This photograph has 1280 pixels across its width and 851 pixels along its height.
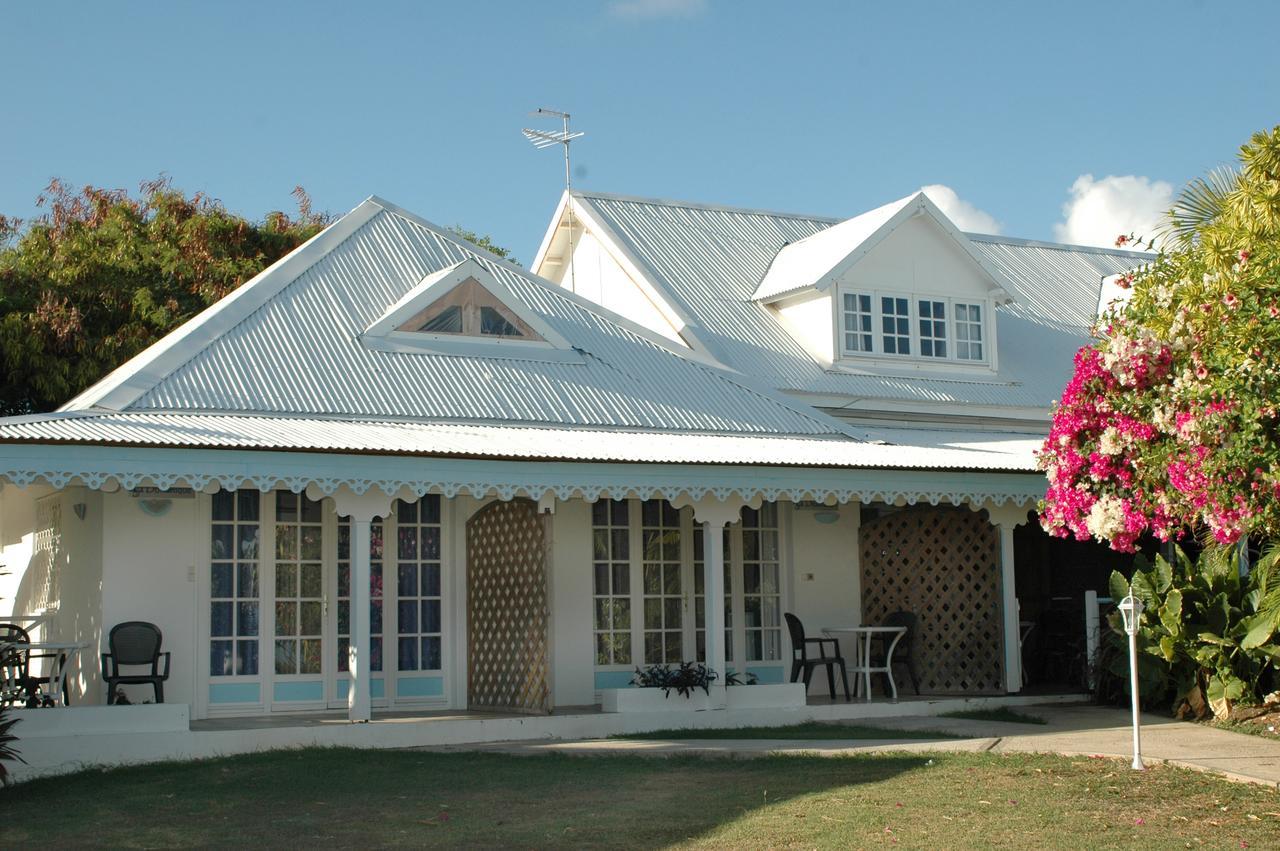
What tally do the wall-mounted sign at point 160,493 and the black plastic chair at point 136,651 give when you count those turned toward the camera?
2

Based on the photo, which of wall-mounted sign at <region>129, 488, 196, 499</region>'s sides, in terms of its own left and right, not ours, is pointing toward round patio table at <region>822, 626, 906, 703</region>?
left

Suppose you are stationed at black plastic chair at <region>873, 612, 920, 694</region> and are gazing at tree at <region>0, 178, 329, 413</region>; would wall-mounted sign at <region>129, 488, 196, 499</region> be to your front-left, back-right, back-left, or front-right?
front-left

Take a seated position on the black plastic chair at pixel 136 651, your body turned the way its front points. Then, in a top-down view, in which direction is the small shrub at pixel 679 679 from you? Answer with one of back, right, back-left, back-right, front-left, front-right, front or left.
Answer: left

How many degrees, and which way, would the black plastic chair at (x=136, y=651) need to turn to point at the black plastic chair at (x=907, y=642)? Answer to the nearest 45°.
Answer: approximately 90° to its left

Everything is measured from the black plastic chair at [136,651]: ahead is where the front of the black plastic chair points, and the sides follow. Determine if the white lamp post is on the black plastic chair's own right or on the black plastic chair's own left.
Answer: on the black plastic chair's own left

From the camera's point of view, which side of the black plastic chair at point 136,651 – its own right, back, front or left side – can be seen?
front

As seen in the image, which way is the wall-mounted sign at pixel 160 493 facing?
toward the camera

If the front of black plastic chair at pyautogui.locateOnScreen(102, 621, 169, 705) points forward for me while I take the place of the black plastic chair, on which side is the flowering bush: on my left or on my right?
on my left

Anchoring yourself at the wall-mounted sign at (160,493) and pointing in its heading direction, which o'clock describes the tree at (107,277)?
The tree is roughly at 6 o'clock from the wall-mounted sign.

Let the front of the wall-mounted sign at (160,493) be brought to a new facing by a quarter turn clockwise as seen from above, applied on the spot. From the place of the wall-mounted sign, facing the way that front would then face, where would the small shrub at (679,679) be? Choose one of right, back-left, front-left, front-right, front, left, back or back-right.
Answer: back

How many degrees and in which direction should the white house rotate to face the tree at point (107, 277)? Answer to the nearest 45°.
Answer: approximately 135° to its right
